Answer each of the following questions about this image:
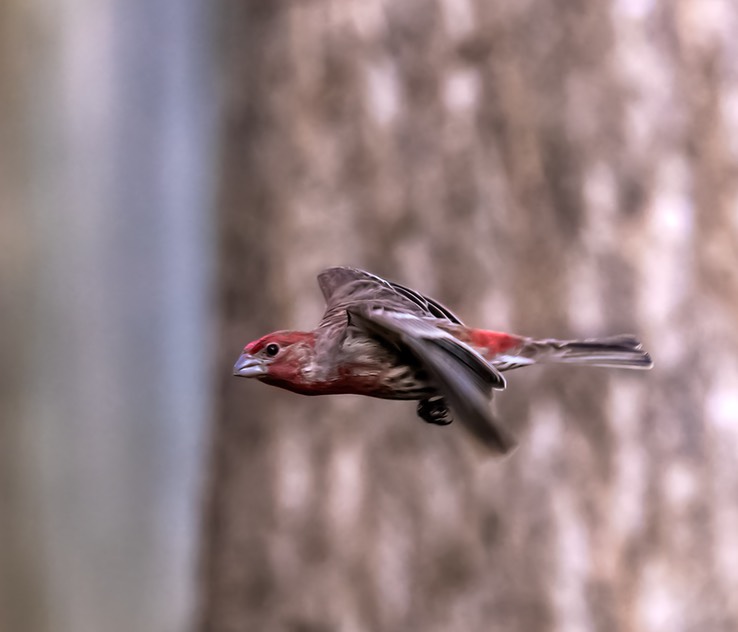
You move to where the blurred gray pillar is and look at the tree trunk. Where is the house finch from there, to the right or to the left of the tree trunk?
right

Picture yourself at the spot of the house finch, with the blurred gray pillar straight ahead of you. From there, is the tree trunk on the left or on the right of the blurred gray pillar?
right

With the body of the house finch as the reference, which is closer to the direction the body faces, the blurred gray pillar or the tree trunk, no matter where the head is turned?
the blurred gray pillar

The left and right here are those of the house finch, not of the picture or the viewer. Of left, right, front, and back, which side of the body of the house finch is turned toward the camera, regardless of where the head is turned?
left

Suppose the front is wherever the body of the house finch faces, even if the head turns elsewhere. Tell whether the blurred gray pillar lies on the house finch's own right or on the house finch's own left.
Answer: on the house finch's own right

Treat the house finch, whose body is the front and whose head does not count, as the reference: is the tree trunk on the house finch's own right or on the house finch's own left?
on the house finch's own right
